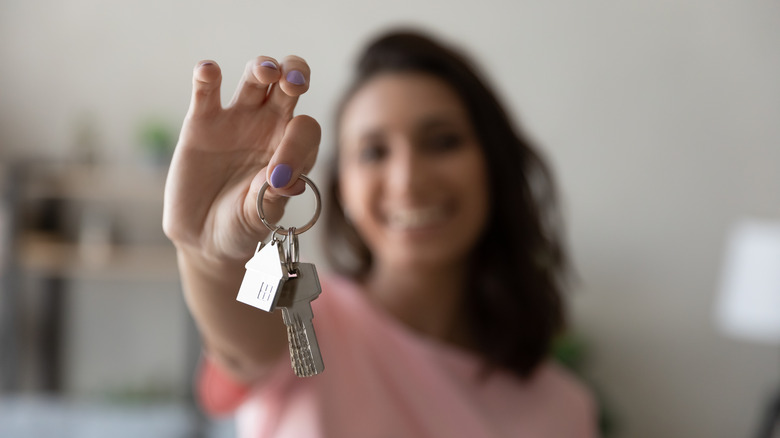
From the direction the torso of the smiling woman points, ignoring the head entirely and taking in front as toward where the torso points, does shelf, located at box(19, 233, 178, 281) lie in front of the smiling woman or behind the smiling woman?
behind

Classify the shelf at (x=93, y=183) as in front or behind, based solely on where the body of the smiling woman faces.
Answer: behind

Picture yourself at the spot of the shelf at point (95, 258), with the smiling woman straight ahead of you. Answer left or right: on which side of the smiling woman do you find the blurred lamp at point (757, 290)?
left

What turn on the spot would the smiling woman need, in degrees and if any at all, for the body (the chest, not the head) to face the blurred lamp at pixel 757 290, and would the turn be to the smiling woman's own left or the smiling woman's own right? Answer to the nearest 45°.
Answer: approximately 135° to the smiling woman's own left

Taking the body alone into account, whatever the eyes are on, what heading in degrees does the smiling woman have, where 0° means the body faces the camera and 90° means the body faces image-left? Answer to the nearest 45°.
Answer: approximately 0°

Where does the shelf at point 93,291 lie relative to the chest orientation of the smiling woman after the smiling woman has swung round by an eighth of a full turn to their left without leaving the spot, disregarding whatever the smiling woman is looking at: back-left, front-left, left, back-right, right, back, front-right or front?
back
